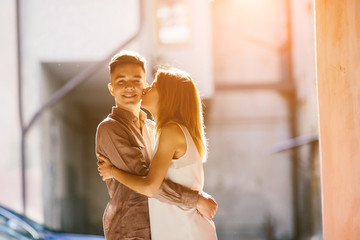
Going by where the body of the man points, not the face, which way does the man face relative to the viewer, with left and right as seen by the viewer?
facing the viewer and to the right of the viewer

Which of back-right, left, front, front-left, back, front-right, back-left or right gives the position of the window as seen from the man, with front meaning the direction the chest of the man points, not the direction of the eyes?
back-left

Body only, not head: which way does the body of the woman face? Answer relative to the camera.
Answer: to the viewer's left

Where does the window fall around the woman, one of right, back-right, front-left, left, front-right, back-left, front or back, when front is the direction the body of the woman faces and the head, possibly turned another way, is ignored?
right

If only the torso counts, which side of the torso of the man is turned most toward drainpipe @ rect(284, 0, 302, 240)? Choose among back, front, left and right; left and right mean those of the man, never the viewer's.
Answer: left
